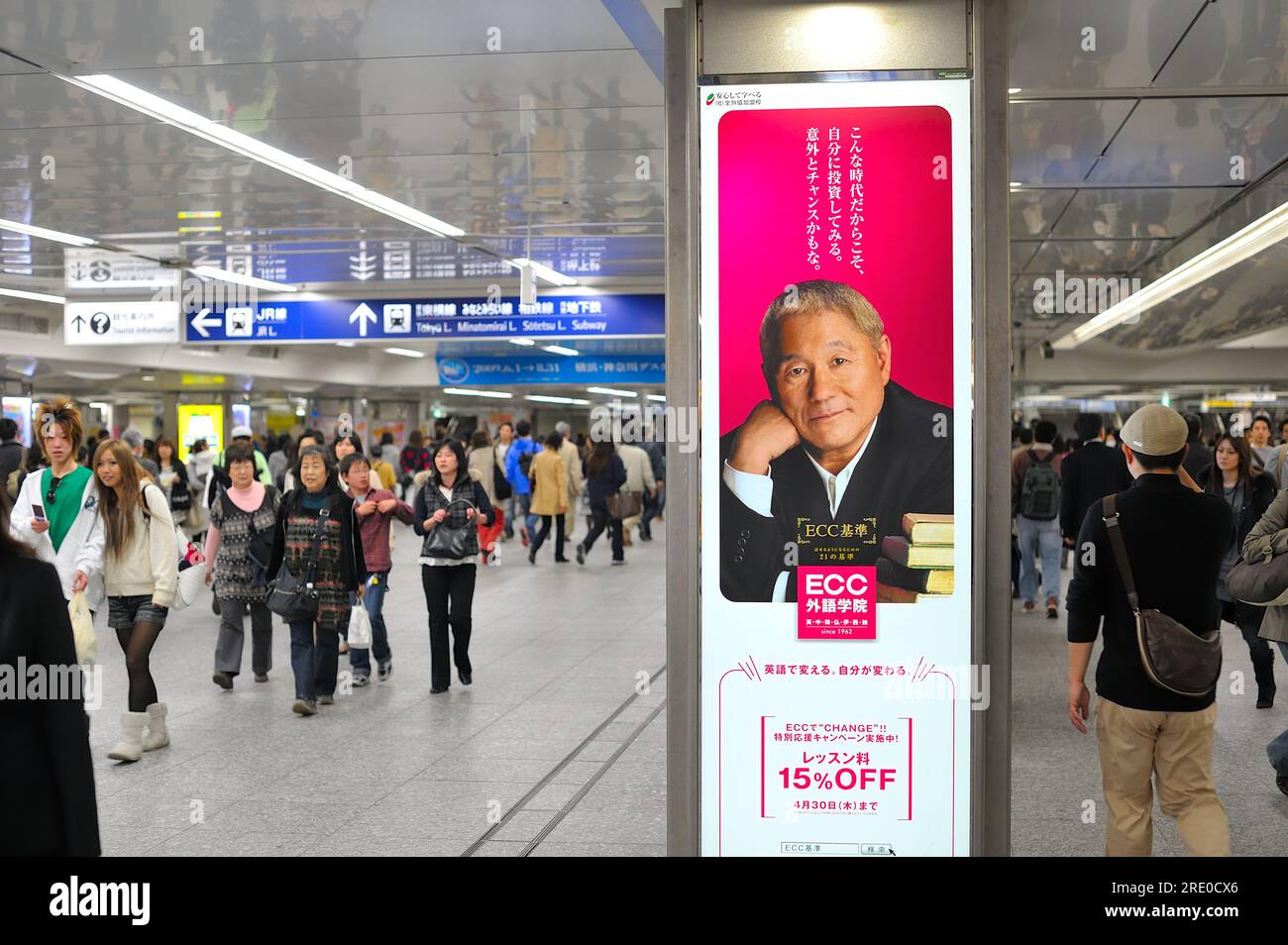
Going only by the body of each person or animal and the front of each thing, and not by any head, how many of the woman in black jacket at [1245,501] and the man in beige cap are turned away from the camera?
1

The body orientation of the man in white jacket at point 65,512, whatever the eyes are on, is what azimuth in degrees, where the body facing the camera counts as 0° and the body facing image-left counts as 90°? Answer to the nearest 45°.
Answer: approximately 0°

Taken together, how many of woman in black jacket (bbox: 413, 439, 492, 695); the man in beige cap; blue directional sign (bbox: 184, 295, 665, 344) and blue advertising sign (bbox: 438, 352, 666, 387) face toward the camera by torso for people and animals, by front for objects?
3

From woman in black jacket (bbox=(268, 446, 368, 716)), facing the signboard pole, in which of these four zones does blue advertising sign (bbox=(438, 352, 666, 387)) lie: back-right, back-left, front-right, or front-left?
back-left

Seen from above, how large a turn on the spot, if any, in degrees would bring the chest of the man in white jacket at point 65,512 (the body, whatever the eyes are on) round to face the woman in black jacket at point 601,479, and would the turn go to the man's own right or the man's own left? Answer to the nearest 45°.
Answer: approximately 135° to the man's own left

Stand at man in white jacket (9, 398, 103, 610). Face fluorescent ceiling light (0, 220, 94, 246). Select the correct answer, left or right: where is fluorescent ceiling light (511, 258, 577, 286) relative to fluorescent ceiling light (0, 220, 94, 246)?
right

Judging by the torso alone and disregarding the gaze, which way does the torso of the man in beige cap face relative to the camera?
away from the camera

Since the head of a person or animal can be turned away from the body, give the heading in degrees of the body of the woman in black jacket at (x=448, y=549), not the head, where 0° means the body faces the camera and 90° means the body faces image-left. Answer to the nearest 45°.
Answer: approximately 0°

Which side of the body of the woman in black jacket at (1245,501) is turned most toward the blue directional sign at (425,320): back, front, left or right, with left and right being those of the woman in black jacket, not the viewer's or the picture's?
right
